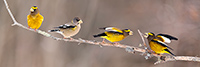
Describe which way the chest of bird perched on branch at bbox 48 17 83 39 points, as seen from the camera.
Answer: to the viewer's right

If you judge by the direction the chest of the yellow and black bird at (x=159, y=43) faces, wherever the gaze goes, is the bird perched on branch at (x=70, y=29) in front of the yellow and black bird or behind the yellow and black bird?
in front

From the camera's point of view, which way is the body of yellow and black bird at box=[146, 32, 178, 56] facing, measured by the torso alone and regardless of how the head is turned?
to the viewer's left

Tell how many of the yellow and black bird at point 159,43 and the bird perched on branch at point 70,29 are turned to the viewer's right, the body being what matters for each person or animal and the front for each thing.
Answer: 1

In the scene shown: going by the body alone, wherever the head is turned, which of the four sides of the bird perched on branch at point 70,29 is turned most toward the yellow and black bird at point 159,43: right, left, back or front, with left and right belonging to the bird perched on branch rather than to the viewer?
front
